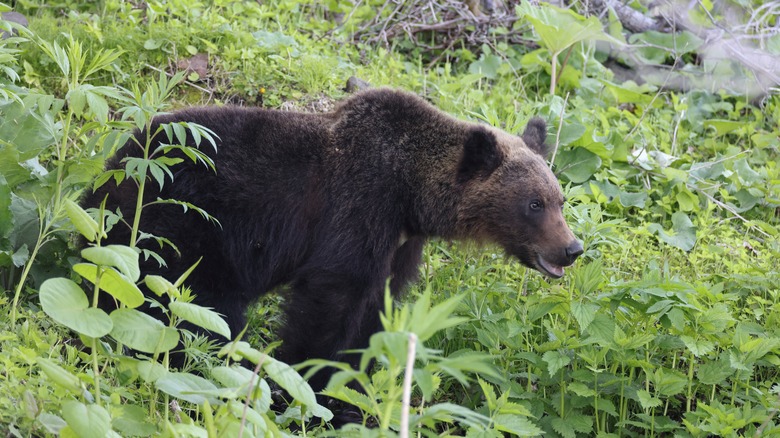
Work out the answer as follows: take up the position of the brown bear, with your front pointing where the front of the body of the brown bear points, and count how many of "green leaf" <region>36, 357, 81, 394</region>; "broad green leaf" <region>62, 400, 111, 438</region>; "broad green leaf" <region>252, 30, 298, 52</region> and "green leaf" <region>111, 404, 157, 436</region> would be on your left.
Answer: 1

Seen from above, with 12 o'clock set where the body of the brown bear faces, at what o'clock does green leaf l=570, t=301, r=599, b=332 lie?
The green leaf is roughly at 1 o'clock from the brown bear.

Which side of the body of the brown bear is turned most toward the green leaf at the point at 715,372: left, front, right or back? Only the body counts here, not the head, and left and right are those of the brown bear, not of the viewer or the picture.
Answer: front

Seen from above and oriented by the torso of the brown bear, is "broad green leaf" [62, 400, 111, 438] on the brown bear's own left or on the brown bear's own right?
on the brown bear's own right

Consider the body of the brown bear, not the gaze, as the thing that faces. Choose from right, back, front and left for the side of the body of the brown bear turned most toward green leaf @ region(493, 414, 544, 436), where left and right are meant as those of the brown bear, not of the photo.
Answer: right

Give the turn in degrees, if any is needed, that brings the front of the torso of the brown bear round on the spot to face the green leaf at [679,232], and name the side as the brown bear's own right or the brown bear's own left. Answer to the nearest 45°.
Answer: approximately 45° to the brown bear's own left

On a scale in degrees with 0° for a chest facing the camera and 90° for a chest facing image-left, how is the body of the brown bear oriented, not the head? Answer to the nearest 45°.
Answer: approximately 270°

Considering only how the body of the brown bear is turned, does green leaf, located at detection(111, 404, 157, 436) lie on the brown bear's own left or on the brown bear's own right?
on the brown bear's own right

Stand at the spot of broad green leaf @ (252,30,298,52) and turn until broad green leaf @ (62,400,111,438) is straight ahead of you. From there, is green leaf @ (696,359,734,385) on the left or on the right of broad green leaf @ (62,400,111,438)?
left

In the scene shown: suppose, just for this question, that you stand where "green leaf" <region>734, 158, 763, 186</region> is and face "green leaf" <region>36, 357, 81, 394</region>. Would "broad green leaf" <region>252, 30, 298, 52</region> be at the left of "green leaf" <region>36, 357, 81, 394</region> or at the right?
right

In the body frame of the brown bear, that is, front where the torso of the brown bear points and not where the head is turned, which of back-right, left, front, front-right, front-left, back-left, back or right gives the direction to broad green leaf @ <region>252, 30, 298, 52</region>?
left

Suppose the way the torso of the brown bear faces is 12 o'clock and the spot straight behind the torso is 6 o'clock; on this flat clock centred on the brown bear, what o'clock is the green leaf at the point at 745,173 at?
The green leaf is roughly at 11 o'clock from the brown bear.

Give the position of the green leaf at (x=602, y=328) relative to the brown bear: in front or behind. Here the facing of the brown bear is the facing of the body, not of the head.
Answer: in front
